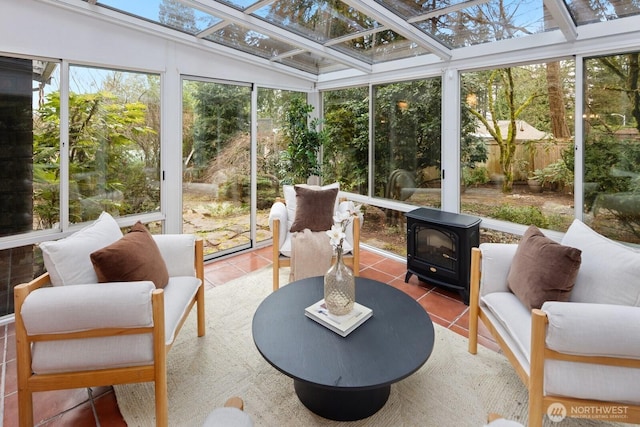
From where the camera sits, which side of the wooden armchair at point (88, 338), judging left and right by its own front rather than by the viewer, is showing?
right

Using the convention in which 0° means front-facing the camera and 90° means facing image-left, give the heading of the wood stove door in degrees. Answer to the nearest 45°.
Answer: approximately 45°

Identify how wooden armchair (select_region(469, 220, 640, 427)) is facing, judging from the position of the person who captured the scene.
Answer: facing to the left of the viewer
